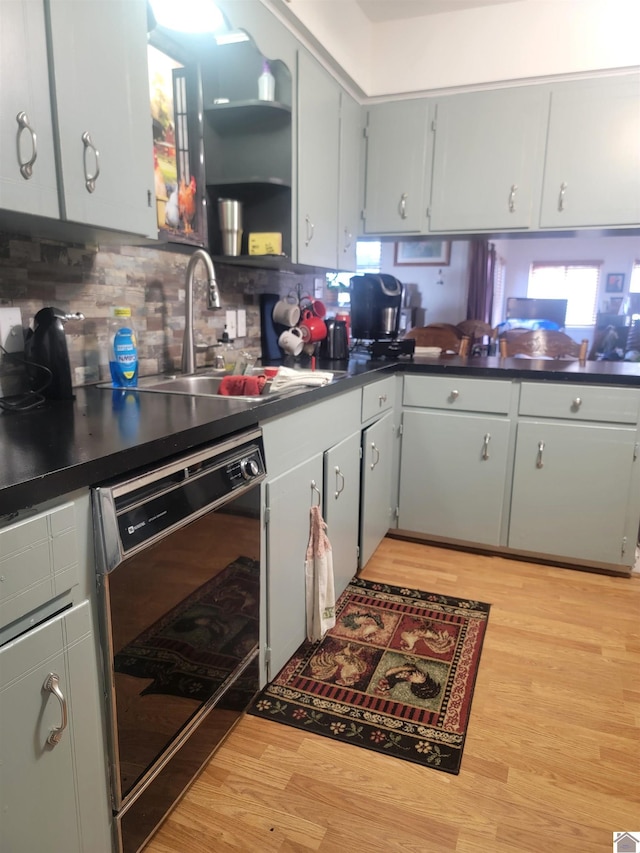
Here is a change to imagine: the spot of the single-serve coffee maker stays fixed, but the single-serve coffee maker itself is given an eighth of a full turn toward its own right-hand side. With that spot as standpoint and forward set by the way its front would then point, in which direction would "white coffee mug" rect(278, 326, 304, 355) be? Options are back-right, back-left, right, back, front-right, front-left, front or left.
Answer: front-right

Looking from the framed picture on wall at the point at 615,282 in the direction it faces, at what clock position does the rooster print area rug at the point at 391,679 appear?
The rooster print area rug is roughly at 12 o'clock from the framed picture on wall.

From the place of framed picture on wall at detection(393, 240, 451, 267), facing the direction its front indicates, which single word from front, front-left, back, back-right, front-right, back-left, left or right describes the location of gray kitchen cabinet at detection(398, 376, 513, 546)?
front

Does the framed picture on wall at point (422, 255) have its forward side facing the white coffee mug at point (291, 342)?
yes

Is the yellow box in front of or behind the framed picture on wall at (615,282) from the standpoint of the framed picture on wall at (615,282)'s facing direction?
in front

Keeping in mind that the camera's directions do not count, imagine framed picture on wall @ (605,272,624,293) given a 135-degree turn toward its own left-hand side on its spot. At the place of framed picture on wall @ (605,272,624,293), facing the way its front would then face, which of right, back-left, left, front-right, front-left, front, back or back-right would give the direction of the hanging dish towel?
back-right

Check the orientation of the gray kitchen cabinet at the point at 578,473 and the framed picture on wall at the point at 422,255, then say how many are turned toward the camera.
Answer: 2

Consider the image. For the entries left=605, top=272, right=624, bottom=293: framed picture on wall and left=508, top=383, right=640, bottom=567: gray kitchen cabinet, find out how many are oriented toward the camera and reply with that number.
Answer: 2

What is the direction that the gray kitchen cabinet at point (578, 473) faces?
toward the camera

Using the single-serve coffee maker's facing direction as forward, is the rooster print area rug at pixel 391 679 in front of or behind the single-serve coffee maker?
in front

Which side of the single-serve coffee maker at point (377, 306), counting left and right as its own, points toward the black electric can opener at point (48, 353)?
right

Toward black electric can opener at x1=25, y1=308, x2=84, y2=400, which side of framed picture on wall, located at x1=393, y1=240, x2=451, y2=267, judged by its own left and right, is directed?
front

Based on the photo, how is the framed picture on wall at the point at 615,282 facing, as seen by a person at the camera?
facing the viewer

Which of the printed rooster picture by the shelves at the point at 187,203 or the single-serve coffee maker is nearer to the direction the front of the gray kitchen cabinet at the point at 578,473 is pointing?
the printed rooster picture by the shelves

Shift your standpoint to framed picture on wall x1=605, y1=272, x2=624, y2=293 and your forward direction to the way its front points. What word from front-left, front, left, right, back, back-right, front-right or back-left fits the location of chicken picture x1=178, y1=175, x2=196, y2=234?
front

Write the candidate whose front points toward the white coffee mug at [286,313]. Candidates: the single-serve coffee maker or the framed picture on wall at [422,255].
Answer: the framed picture on wall

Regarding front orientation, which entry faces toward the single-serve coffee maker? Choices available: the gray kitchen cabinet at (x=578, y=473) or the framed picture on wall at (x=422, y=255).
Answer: the framed picture on wall
